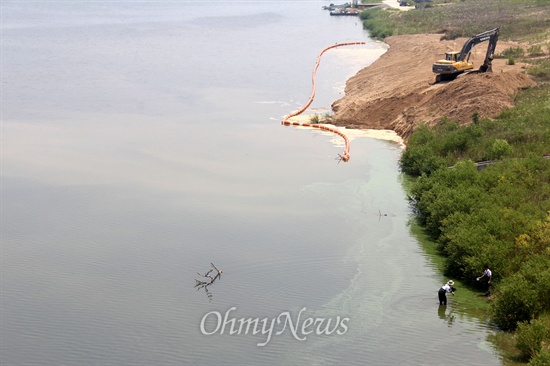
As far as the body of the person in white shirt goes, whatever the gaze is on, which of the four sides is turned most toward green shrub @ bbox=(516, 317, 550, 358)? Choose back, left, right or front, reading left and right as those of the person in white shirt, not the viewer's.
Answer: left

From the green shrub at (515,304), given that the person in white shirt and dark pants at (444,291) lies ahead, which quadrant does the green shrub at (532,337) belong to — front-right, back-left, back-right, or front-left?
back-left

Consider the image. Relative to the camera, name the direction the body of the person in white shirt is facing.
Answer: to the viewer's left

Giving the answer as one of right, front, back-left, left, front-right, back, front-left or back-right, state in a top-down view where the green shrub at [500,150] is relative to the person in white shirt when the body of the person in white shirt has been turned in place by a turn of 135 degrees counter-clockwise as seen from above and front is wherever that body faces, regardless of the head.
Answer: back-left

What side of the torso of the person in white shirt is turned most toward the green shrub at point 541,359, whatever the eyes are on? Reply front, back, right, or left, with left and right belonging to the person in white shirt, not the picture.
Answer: left
